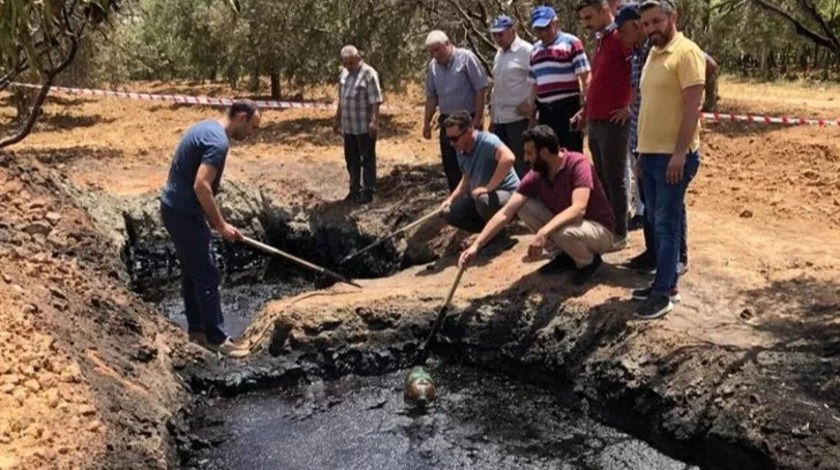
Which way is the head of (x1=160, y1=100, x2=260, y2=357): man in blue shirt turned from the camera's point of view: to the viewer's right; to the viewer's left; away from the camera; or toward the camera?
to the viewer's right

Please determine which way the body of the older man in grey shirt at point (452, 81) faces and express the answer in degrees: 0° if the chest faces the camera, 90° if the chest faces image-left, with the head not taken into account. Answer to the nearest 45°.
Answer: approximately 45°

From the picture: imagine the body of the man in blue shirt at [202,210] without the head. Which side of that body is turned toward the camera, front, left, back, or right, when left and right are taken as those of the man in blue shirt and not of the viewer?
right

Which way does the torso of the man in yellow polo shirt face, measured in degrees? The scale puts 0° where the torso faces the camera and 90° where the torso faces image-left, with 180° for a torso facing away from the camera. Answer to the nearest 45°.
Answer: approximately 45°

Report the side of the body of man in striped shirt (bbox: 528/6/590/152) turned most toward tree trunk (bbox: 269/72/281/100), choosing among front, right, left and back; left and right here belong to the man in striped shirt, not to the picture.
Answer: right

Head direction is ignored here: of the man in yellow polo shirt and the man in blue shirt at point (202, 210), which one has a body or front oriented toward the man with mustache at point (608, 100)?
the man in blue shirt

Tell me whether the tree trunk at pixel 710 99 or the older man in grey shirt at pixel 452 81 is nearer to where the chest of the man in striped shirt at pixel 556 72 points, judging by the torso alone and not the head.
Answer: the older man in grey shirt

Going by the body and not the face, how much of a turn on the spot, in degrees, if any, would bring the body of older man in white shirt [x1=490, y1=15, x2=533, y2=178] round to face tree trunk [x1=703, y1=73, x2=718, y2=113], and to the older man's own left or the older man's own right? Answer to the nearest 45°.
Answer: approximately 180°

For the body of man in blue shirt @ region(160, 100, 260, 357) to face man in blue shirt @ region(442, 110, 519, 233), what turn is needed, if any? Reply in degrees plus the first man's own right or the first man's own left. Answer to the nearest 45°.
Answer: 0° — they already face them

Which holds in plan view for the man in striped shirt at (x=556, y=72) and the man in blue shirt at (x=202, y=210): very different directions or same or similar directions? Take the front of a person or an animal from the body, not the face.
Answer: very different directions

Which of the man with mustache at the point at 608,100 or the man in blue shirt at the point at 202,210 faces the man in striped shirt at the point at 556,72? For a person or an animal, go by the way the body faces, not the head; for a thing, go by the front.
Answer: the man in blue shirt

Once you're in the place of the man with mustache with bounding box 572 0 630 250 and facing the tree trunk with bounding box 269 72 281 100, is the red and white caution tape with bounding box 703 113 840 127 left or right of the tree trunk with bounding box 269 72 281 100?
right
